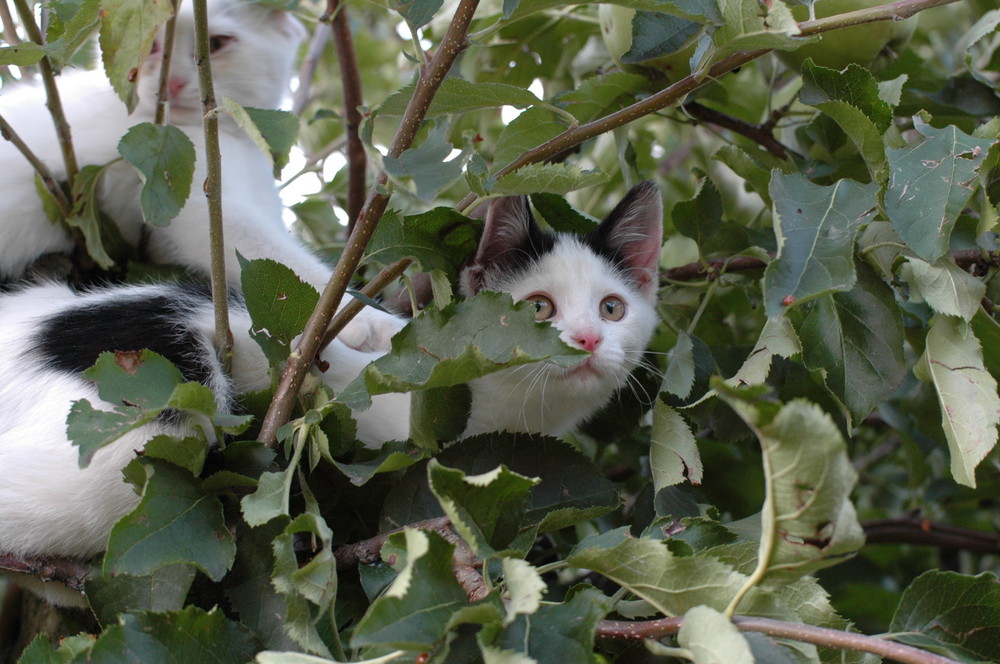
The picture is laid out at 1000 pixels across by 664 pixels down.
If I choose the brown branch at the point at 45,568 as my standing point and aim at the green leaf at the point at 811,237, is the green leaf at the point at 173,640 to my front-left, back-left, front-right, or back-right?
front-right

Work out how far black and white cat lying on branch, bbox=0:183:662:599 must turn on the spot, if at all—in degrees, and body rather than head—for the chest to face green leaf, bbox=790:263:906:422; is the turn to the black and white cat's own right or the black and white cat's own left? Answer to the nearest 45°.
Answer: approximately 45° to the black and white cat's own right

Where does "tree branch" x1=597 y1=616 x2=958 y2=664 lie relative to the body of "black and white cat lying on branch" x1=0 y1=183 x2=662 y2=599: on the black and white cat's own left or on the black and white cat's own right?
on the black and white cat's own right

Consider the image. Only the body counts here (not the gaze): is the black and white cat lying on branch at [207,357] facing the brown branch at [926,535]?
yes

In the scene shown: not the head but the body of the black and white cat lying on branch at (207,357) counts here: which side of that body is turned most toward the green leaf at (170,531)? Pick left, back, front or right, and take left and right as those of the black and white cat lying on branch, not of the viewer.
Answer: right

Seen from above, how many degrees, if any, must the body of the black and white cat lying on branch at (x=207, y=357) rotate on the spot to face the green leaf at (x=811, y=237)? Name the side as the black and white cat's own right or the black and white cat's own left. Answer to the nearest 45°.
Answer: approximately 45° to the black and white cat's own right

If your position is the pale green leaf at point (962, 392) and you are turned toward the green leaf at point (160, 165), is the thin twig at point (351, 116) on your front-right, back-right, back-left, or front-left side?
front-right

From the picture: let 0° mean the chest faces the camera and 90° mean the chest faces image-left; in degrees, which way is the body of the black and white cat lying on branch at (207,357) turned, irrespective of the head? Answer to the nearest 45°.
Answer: approximately 270°
